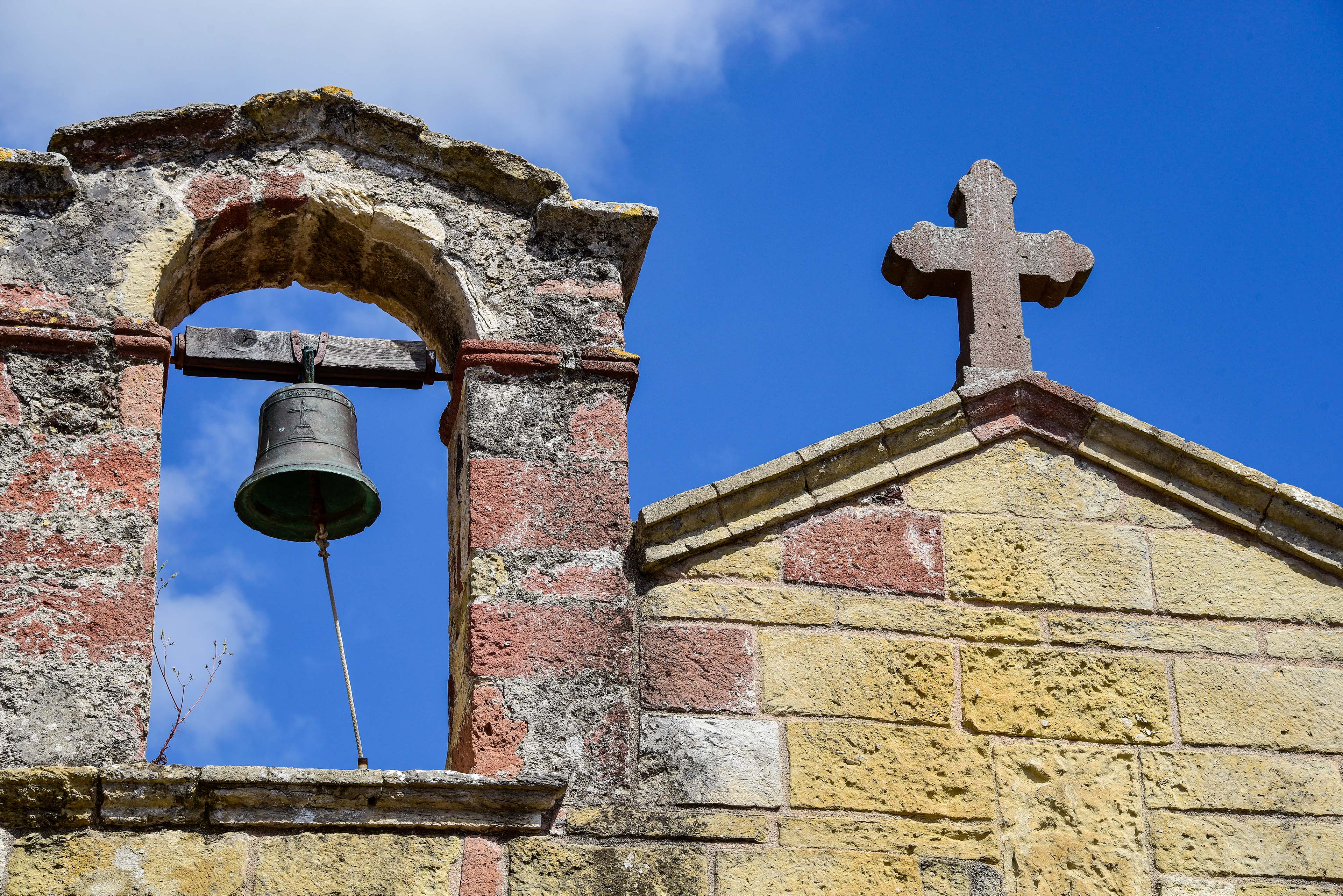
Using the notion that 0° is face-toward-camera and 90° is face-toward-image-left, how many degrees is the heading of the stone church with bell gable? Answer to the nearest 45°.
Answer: approximately 0°
